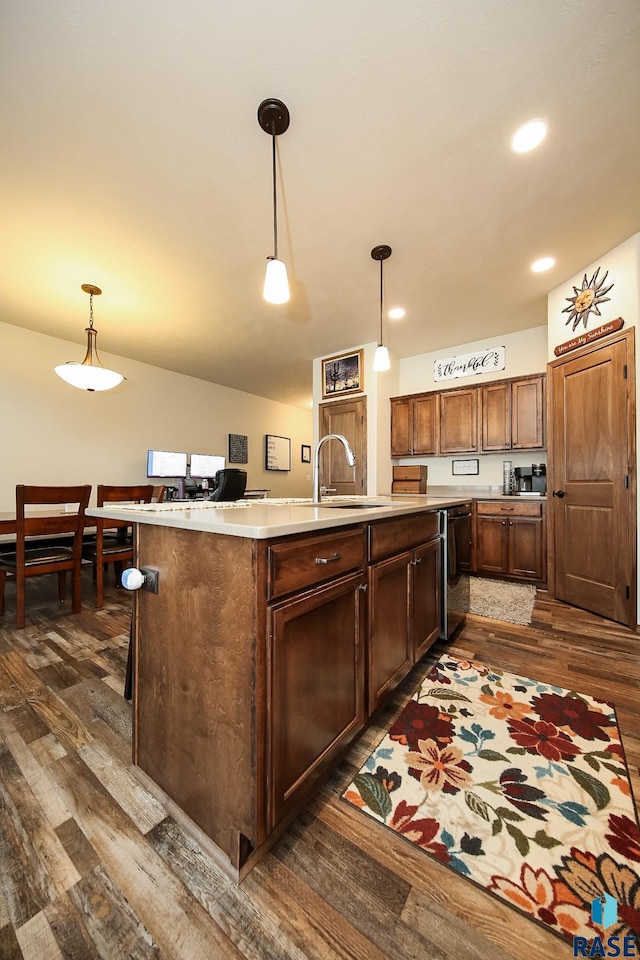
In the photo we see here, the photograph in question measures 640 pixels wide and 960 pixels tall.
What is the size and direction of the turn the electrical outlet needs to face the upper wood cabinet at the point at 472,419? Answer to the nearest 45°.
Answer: approximately 180°

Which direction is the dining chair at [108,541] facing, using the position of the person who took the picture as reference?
facing away from the viewer and to the left of the viewer

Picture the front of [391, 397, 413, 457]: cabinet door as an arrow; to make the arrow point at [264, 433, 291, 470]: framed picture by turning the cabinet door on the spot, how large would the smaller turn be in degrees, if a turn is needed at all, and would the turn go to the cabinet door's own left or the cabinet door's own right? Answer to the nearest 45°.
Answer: approximately 90° to the cabinet door's own right

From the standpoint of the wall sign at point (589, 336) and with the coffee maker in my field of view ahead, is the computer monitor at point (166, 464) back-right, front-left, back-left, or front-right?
front-left

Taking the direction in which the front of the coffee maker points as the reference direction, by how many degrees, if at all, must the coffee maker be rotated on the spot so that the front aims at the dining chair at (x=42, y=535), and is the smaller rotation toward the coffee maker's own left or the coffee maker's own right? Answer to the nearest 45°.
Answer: approximately 45° to the coffee maker's own right

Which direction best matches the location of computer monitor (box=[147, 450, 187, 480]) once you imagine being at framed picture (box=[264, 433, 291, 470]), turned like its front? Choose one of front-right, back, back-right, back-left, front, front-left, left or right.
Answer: right

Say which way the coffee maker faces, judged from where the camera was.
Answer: facing the viewer

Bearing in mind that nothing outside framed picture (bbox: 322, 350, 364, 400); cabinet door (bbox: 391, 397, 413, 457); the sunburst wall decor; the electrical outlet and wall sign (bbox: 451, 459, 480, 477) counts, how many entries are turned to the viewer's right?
0

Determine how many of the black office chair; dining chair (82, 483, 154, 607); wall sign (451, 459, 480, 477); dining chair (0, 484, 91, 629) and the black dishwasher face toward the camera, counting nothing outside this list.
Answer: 1

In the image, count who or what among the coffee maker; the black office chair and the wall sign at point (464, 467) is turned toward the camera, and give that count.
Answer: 2

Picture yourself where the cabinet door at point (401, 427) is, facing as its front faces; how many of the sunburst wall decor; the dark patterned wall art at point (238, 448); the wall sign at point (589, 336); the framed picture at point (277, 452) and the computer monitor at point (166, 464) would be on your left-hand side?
2

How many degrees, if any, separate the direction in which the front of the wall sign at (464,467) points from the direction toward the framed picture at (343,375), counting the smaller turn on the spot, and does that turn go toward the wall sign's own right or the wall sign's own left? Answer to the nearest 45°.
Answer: approximately 90° to the wall sign's own right

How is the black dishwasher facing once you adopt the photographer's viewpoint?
facing to the right of the viewer

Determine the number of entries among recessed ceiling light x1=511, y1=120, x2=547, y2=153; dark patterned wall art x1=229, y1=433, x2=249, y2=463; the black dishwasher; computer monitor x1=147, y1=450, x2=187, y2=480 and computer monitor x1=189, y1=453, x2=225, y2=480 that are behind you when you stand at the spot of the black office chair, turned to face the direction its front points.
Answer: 2

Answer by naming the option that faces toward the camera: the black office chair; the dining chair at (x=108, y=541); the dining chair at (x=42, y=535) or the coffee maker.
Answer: the coffee maker

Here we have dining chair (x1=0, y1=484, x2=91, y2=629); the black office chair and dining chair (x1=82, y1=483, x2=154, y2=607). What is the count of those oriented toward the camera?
0
